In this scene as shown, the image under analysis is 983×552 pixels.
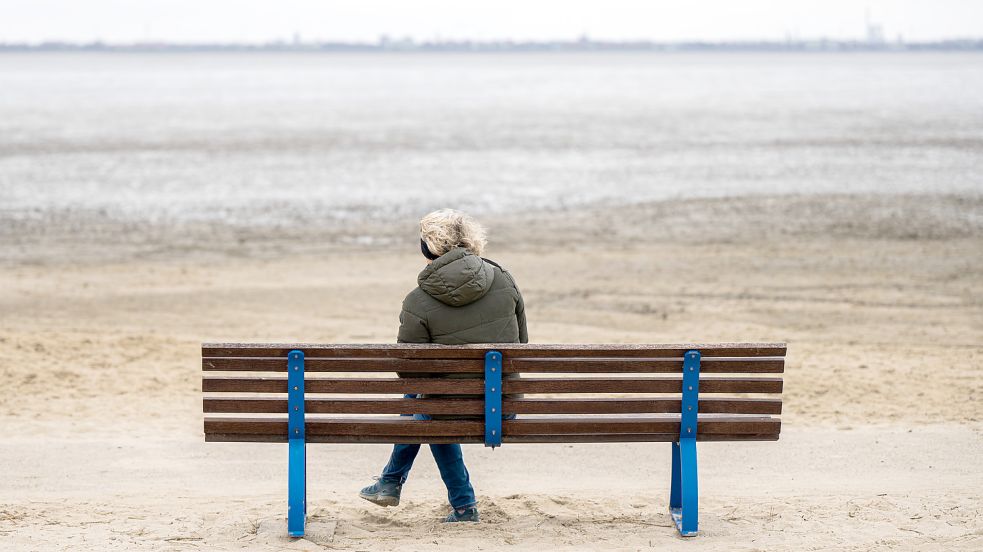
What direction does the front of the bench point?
away from the camera
